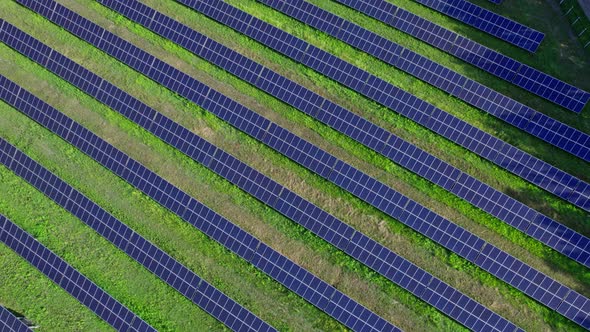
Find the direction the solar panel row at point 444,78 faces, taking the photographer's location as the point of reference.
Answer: facing the viewer and to the left of the viewer

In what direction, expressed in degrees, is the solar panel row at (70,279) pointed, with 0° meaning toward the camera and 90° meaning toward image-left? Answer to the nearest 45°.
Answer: approximately 45°

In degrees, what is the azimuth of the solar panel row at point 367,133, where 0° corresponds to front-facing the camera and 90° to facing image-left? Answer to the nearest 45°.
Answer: approximately 45°

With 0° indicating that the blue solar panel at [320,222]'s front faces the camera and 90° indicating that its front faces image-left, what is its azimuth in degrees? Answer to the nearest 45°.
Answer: approximately 45°

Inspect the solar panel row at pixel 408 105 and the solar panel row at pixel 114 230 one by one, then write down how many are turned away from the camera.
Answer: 0

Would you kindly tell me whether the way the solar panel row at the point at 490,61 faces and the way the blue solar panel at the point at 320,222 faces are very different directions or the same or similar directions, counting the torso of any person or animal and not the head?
same or similar directions
